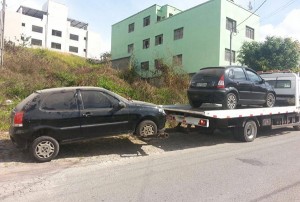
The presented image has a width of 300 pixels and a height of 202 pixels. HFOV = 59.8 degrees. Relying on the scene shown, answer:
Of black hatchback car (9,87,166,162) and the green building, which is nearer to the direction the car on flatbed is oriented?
the green building

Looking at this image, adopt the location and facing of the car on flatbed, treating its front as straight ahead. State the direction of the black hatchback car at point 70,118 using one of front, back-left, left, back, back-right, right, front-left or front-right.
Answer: back

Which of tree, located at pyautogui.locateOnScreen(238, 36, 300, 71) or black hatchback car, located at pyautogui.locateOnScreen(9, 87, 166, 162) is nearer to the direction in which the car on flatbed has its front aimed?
the tree

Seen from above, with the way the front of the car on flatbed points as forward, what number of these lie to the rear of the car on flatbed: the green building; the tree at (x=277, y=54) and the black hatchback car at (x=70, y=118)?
1

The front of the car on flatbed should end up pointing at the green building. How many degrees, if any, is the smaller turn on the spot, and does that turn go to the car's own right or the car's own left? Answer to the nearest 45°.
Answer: approximately 45° to the car's own left

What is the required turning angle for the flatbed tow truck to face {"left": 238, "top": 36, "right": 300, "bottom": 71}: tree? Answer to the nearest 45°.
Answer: approximately 45° to its left

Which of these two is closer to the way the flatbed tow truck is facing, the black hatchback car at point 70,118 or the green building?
the green building

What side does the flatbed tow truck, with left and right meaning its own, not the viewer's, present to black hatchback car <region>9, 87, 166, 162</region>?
back

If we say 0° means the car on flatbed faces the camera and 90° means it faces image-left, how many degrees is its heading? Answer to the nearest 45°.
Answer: approximately 225°

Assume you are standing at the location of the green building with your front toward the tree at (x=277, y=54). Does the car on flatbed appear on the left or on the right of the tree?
right

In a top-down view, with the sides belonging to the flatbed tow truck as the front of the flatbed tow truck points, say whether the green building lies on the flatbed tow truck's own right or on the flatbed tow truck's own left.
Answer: on the flatbed tow truck's own left

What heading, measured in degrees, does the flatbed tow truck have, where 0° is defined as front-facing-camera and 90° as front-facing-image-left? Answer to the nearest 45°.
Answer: approximately 225°
